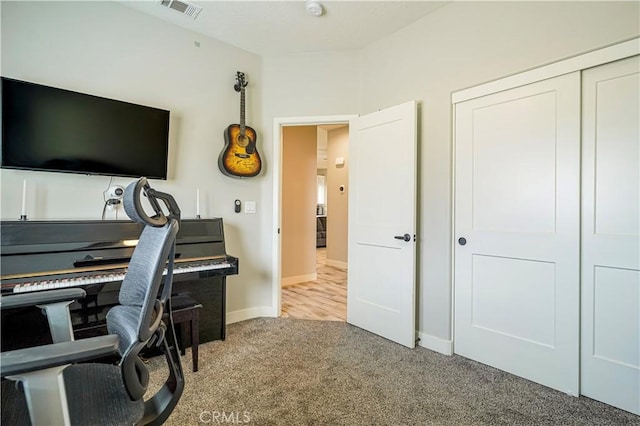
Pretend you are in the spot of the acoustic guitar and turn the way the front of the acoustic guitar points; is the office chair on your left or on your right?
on your right

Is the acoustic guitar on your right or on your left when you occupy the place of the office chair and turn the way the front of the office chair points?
on your right

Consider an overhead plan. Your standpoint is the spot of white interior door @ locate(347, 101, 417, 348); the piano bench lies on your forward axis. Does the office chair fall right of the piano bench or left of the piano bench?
left

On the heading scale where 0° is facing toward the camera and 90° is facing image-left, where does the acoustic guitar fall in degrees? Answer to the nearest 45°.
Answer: approximately 315°

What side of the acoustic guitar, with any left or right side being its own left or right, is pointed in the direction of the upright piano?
right
